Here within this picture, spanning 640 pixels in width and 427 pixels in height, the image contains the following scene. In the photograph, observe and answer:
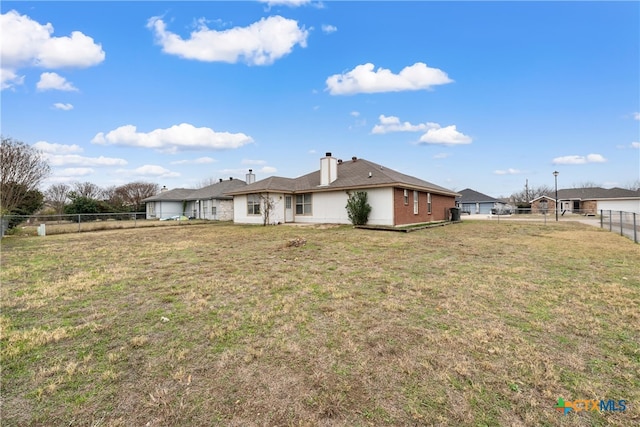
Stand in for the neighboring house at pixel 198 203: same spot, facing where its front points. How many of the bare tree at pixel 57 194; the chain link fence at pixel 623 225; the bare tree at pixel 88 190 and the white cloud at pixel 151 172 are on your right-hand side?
1

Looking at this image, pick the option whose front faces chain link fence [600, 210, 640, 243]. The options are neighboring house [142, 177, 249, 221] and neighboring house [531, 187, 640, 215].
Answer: neighboring house [531, 187, 640, 215]

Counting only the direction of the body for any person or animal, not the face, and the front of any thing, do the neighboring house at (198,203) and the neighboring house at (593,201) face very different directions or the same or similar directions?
very different directions

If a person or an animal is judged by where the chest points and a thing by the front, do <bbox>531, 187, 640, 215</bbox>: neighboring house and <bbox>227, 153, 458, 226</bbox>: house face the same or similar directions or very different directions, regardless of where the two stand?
very different directions

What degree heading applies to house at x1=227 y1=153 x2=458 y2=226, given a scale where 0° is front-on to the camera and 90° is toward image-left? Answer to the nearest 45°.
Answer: approximately 225°

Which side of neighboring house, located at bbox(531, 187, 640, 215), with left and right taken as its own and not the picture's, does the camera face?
front

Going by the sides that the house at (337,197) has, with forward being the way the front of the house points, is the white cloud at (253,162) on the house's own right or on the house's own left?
on the house's own left

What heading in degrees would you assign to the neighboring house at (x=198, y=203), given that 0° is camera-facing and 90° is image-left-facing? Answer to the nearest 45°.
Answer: approximately 225°
